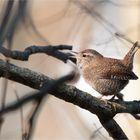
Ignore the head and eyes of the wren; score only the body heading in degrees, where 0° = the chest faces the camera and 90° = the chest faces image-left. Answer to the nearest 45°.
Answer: approximately 90°
